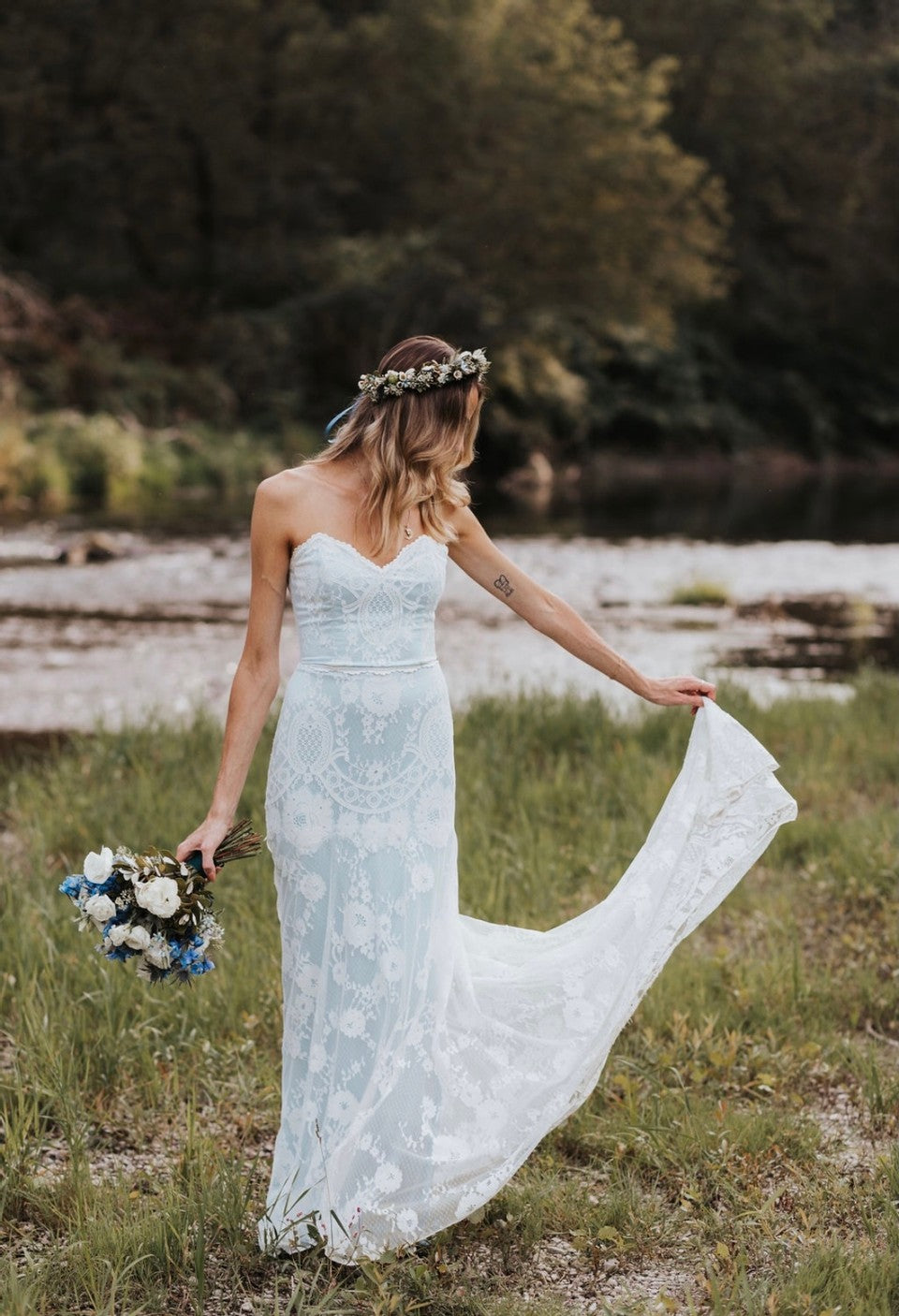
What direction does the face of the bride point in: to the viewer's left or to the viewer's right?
to the viewer's right

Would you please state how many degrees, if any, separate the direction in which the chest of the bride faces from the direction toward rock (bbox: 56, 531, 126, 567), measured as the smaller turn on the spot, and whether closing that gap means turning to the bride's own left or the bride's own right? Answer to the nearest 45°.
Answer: approximately 180°

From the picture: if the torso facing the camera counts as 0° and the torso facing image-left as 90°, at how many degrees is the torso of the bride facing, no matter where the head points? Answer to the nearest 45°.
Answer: approximately 0°
